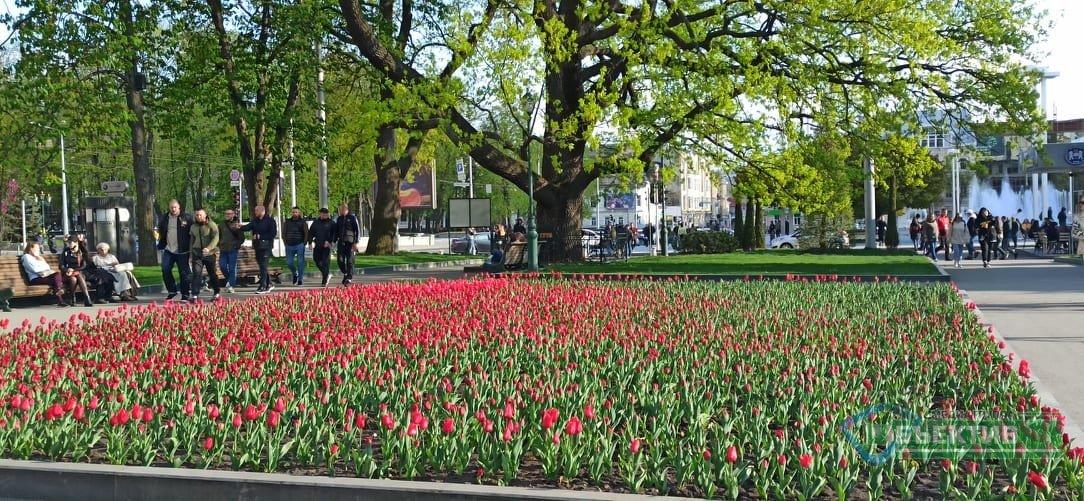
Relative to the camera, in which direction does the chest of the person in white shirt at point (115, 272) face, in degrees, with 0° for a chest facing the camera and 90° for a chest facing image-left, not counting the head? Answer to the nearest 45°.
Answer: approximately 315°

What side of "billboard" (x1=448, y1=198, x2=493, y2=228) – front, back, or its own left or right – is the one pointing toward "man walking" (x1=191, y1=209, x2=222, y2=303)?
back

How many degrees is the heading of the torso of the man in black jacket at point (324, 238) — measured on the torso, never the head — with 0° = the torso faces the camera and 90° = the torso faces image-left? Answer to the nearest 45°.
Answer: approximately 0°

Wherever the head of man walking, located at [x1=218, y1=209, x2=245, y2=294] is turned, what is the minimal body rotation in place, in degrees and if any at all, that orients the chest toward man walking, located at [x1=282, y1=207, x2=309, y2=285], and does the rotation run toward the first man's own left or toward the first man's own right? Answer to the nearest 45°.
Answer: approximately 135° to the first man's own left

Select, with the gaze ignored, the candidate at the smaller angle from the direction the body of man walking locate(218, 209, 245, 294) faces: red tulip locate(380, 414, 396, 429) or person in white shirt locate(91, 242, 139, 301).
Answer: the red tulip

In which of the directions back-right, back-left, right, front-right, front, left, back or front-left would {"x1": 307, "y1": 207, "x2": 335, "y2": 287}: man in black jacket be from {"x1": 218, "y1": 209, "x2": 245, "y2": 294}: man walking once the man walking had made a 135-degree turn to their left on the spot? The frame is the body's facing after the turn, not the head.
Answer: front

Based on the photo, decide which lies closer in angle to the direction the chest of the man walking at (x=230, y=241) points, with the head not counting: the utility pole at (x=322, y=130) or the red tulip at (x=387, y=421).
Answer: the red tulip
